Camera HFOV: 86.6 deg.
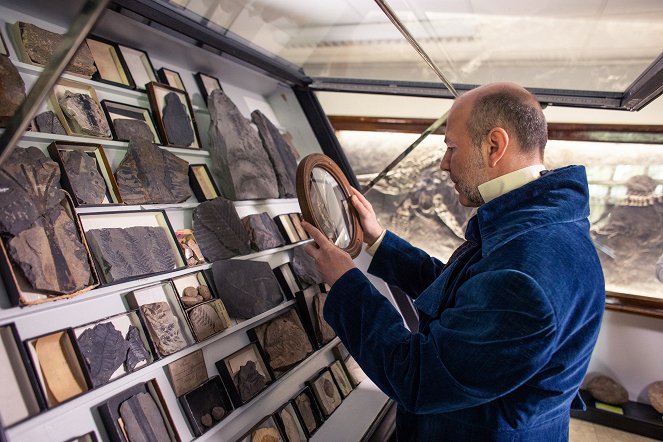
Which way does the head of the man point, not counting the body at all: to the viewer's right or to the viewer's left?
to the viewer's left

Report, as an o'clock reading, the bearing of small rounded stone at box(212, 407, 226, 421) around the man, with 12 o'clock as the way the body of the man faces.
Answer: The small rounded stone is roughly at 12 o'clock from the man.

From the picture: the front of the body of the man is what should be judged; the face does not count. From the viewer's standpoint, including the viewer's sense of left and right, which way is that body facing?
facing to the left of the viewer

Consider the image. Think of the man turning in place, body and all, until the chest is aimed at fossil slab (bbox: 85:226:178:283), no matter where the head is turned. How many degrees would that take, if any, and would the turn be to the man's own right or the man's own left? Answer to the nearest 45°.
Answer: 0° — they already face it
